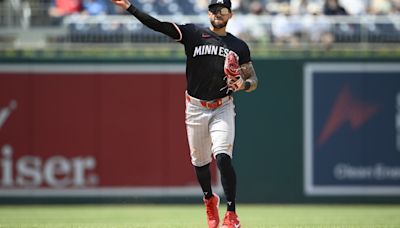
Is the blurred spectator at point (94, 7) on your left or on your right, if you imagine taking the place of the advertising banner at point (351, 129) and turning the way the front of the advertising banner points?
on your right

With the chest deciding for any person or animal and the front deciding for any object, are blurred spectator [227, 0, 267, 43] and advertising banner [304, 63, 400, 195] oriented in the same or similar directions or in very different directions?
same or similar directions

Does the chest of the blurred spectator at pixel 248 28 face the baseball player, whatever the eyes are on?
yes

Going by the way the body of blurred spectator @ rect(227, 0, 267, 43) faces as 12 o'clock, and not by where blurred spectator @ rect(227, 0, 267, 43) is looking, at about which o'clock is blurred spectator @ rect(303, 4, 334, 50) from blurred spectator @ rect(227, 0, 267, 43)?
blurred spectator @ rect(303, 4, 334, 50) is roughly at 9 o'clock from blurred spectator @ rect(227, 0, 267, 43).

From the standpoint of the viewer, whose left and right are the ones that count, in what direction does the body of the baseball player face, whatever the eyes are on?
facing the viewer

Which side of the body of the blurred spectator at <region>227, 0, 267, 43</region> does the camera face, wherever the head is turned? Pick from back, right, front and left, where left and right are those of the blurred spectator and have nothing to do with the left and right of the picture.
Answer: front

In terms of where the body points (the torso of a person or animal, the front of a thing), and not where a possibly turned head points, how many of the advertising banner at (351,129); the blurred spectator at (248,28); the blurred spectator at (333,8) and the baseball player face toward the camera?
4

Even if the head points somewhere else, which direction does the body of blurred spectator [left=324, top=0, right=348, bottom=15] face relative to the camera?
toward the camera

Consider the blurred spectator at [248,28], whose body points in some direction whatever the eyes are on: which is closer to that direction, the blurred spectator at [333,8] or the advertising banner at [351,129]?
the advertising banner
